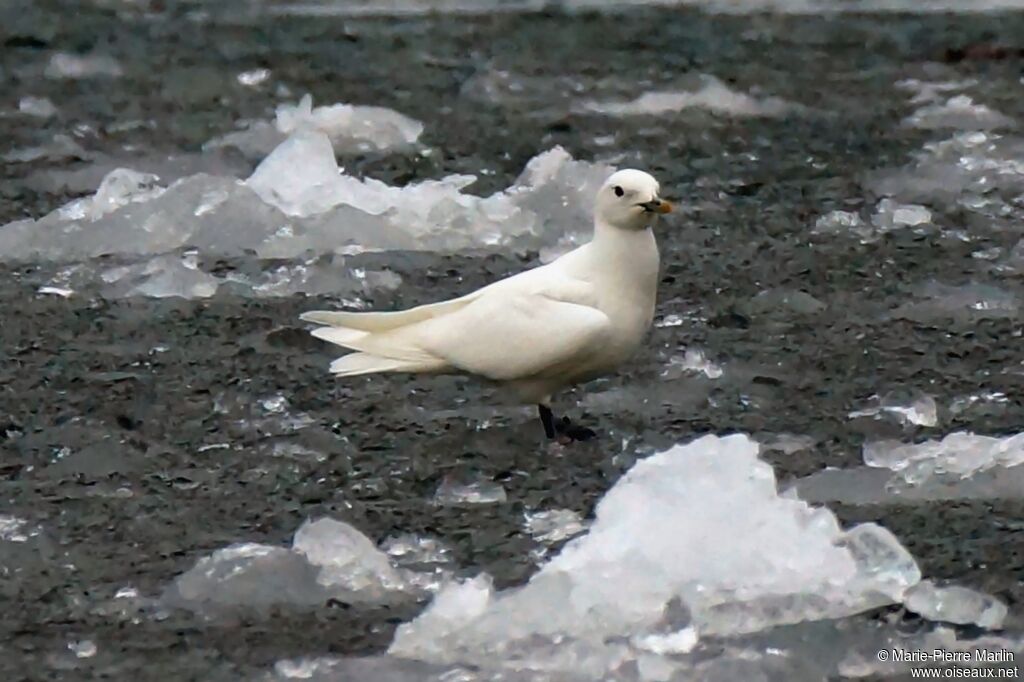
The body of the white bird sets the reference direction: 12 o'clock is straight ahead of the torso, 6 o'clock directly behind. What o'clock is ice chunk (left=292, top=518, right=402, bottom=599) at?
The ice chunk is roughly at 4 o'clock from the white bird.

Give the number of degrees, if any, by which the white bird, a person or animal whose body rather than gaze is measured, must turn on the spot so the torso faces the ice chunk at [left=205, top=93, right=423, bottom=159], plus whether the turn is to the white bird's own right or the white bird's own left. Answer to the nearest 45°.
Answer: approximately 90° to the white bird's own left

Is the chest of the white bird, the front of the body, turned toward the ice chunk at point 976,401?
yes

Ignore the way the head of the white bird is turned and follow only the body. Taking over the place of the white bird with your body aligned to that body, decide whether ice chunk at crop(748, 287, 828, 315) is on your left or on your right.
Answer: on your left

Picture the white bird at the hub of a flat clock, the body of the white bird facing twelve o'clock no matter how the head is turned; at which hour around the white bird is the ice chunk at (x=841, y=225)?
The ice chunk is roughly at 10 o'clock from the white bird.

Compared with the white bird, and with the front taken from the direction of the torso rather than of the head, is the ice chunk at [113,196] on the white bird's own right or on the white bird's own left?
on the white bird's own left

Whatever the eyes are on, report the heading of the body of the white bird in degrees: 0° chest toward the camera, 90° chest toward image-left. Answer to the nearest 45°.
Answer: approximately 270°

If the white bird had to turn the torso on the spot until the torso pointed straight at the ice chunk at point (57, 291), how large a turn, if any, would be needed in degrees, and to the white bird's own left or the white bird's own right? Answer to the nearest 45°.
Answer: approximately 135° to the white bird's own left

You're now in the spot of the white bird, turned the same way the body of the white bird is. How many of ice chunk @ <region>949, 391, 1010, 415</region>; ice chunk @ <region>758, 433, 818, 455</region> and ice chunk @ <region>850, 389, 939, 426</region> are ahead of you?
3

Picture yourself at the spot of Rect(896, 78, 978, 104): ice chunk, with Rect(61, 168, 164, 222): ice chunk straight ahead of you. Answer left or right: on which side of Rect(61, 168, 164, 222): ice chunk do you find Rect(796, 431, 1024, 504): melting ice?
left

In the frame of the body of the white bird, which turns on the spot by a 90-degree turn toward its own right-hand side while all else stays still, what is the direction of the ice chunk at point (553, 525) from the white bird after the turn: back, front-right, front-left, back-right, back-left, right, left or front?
front

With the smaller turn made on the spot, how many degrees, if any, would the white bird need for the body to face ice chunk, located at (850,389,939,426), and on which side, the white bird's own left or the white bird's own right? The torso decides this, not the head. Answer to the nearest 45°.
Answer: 0° — it already faces it
